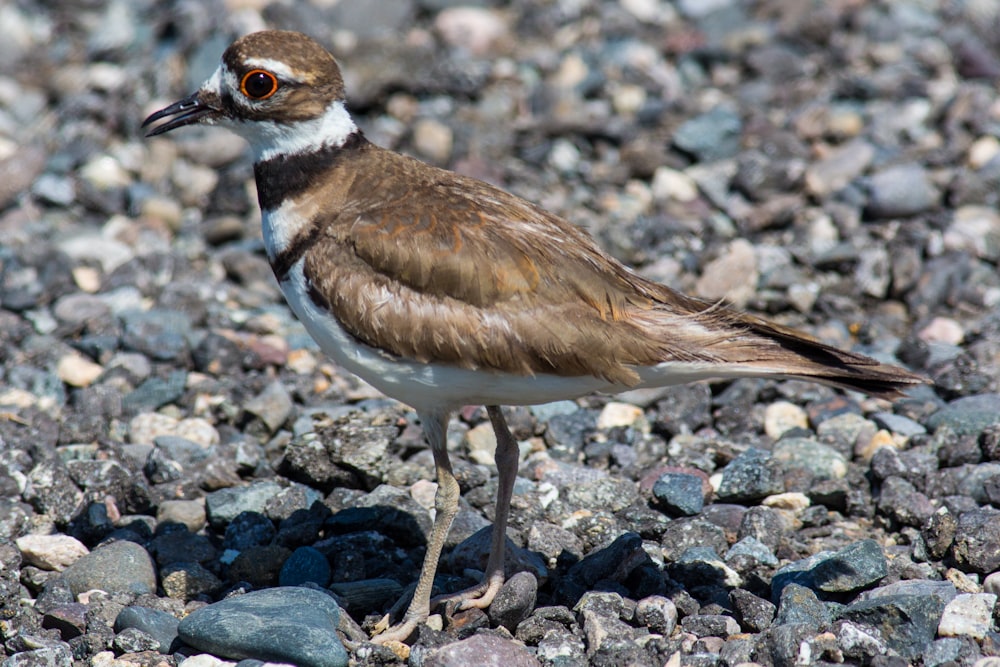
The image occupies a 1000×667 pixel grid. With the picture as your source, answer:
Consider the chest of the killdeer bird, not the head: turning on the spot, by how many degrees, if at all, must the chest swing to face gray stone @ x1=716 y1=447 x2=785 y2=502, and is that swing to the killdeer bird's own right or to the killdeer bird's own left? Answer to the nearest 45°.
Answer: approximately 135° to the killdeer bird's own right

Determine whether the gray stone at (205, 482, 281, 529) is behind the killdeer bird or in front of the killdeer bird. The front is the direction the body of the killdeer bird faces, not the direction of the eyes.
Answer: in front

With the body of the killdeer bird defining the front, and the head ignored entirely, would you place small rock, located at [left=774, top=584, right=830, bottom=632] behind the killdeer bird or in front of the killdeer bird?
behind

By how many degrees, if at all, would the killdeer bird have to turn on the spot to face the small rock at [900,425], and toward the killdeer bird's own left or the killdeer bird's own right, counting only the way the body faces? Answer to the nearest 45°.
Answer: approximately 135° to the killdeer bird's own right

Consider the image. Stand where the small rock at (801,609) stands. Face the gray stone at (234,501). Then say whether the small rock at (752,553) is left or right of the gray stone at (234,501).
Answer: right

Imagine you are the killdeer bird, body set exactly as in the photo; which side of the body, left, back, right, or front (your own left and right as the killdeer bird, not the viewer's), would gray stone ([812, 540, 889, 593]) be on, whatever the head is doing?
back

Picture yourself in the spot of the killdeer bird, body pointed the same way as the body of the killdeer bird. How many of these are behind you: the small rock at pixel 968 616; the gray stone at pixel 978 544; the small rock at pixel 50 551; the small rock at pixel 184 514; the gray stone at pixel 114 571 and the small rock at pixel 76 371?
2

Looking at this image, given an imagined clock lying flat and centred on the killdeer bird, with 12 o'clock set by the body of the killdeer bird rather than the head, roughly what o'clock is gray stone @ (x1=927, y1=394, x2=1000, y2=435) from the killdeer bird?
The gray stone is roughly at 5 o'clock from the killdeer bird.

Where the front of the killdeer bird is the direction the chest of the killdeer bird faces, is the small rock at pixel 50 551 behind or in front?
in front

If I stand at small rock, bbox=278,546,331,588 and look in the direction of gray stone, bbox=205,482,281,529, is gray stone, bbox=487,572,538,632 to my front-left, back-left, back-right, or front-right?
back-right

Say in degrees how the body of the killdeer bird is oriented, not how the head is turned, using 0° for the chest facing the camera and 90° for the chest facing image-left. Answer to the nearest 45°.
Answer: approximately 90°

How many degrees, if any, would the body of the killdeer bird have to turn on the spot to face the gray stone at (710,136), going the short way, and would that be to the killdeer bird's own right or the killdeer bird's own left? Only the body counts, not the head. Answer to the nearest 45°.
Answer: approximately 90° to the killdeer bird's own right

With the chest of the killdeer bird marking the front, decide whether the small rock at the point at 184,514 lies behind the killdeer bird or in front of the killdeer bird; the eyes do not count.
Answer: in front
